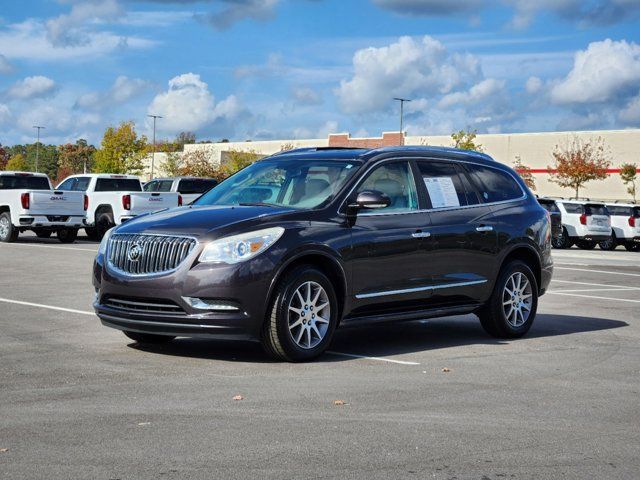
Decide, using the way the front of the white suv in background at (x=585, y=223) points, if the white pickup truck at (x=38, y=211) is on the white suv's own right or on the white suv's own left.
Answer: on the white suv's own left

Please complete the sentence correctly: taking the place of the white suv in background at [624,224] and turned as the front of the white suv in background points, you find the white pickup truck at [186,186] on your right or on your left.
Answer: on your left

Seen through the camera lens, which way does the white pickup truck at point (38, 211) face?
facing away from the viewer and to the left of the viewer

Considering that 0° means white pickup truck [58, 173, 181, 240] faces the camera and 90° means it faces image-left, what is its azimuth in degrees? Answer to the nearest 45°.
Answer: approximately 135°

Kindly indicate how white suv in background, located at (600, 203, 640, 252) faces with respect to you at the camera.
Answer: facing away from the viewer and to the left of the viewer

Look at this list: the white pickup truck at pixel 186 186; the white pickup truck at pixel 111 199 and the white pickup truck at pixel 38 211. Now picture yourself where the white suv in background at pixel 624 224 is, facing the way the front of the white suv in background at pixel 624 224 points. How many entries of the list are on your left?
3

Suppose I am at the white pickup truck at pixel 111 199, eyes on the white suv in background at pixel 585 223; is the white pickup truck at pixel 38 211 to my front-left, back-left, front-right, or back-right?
back-right

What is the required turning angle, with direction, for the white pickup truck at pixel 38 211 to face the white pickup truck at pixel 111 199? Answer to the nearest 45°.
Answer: approximately 90° to its right
